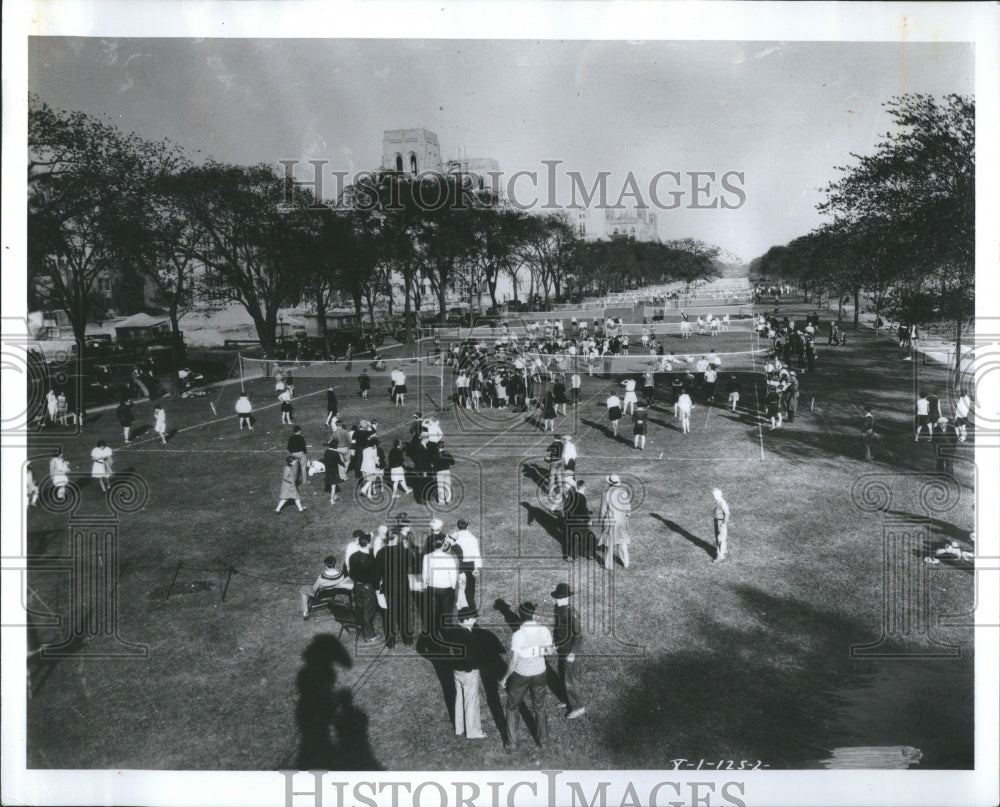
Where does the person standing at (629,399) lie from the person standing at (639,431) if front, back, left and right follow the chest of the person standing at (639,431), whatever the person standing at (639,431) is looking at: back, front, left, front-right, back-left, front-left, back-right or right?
front

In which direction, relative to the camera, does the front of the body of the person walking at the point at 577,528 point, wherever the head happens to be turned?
away from the camera

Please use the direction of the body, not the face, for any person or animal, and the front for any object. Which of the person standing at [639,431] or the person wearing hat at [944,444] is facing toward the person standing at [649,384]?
the person standing at [639,431]

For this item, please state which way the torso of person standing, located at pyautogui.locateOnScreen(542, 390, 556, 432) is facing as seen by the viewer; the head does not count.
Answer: away from the camera

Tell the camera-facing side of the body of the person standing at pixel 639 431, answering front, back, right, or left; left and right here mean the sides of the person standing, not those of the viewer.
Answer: back

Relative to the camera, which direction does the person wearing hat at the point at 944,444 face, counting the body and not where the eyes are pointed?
toward the camera
